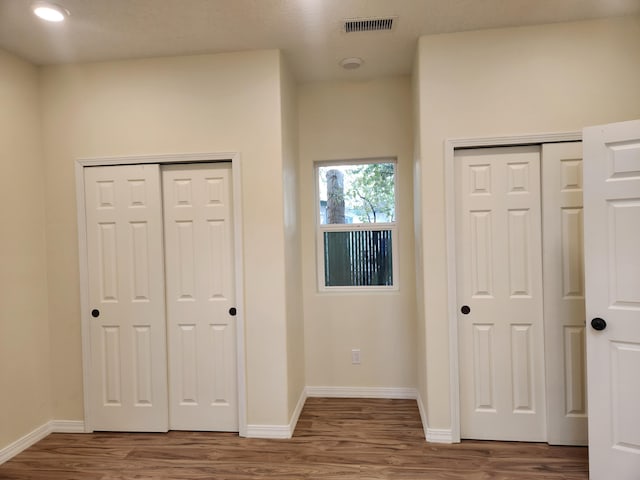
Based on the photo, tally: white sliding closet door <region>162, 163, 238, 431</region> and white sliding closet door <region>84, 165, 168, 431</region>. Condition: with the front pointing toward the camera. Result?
2

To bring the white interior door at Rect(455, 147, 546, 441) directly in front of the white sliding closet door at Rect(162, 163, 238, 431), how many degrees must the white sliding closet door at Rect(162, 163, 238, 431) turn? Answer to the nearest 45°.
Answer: approximately 45° to its left

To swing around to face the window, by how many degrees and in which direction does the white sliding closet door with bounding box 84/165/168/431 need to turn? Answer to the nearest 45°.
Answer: approximately 90° to its left

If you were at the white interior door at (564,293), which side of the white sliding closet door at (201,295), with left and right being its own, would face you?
left
